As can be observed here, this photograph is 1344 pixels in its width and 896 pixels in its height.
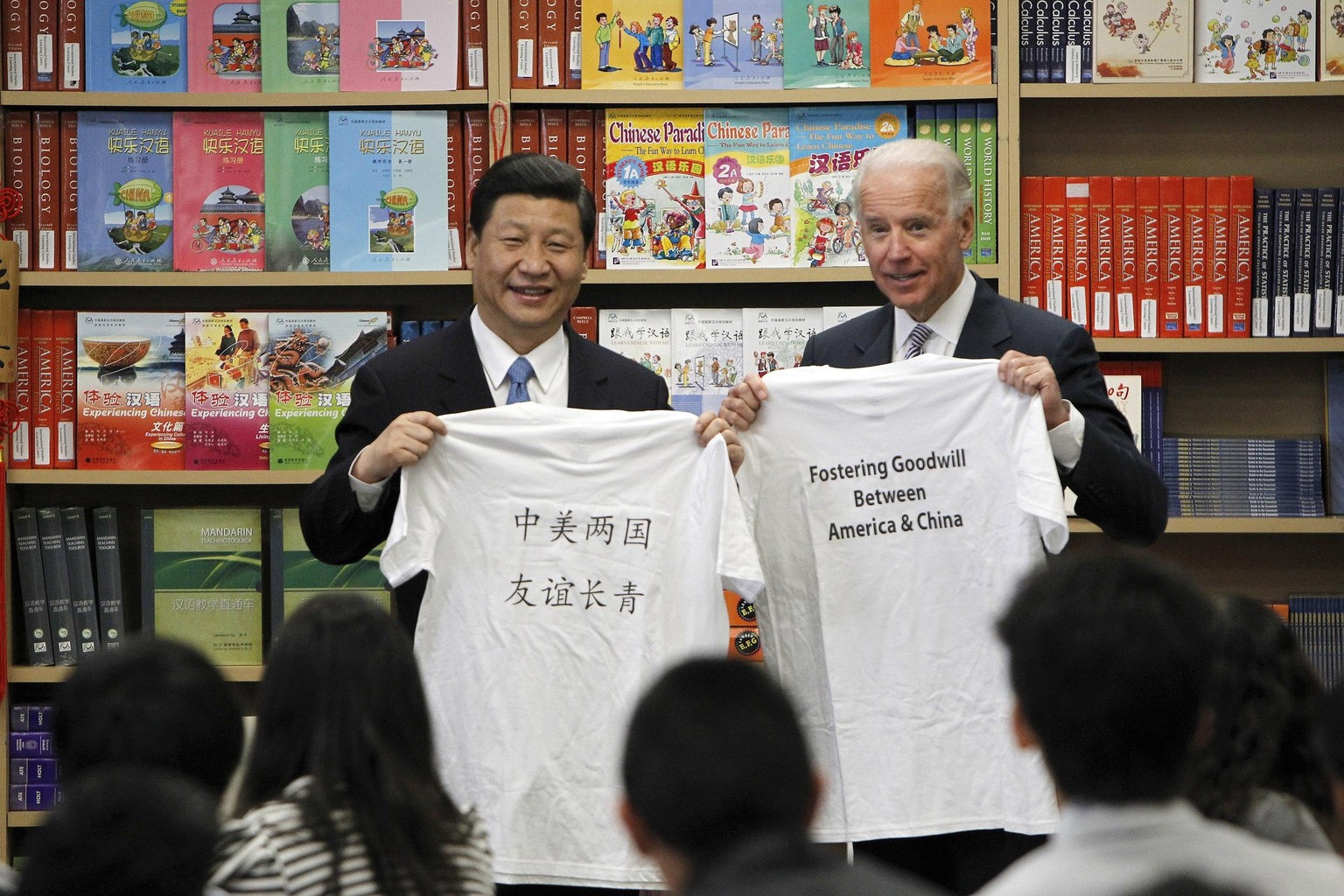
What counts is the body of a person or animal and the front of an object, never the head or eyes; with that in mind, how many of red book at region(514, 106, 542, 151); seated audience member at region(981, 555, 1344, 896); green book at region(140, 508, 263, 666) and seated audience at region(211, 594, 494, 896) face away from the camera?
2

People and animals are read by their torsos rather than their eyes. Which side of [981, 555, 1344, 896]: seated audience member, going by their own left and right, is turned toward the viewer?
back

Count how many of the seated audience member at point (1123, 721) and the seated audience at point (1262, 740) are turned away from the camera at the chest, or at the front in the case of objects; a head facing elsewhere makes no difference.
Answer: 2

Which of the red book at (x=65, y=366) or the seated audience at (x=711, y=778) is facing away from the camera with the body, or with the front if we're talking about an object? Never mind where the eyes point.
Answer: the seated audience
